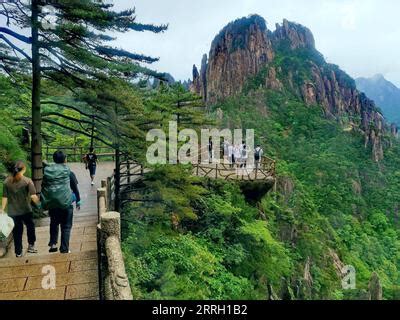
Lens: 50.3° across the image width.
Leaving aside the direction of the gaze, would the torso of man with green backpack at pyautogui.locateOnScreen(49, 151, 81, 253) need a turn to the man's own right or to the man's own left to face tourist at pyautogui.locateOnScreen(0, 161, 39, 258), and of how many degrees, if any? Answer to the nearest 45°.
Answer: approximately 90° to the man's own left

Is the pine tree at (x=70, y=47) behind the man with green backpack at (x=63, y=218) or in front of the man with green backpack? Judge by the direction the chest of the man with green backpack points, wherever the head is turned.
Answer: in front

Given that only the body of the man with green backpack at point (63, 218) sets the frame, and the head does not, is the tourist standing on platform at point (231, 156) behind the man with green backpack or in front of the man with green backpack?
in front

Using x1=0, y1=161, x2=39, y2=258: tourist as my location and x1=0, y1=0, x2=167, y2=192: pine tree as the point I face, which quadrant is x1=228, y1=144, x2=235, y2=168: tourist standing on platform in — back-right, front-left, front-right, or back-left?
front-right

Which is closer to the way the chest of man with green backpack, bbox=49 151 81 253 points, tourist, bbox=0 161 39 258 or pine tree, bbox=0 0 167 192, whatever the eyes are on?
the pine tree

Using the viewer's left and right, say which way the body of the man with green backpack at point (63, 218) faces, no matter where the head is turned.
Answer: facing away from the viewer

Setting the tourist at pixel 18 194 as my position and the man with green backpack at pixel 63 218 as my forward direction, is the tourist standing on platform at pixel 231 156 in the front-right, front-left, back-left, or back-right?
front-left
